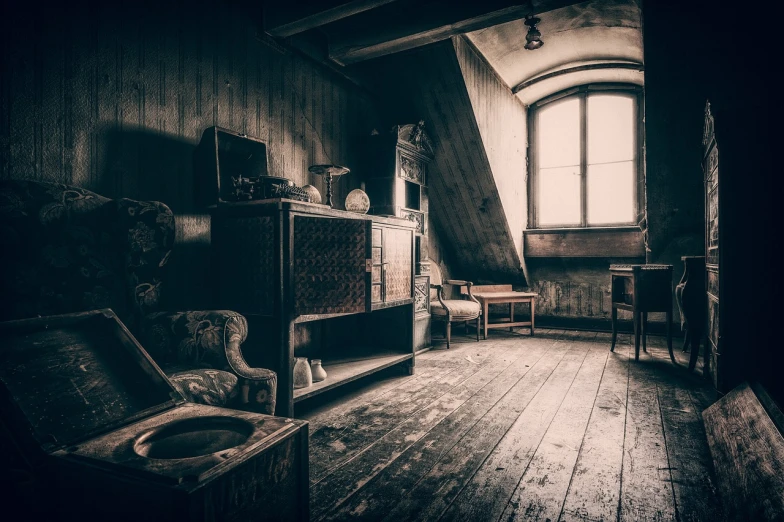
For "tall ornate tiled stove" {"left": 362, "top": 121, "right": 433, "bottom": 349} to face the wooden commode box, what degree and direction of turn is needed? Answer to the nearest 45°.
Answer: approximately 45° to its right

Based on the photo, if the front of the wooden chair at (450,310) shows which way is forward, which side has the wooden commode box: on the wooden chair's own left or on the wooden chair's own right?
on the wooden chair's own right

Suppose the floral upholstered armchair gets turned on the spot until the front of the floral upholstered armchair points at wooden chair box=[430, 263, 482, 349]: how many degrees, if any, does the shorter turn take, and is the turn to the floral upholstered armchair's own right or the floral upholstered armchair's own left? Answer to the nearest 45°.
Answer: approximately 90° to the floral upholstered armchair's own left

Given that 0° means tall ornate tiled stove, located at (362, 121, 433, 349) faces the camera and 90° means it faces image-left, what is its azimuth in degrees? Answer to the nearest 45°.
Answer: approximately 315°

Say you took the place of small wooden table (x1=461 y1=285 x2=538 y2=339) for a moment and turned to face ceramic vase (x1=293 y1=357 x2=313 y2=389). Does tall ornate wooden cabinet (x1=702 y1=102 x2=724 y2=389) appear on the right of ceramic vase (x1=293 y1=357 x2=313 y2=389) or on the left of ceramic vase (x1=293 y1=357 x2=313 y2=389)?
left

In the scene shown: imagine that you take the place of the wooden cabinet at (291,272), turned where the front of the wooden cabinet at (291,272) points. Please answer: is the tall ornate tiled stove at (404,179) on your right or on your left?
on your left

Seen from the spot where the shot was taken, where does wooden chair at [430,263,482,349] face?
facing the viewer and to the right of the viewer

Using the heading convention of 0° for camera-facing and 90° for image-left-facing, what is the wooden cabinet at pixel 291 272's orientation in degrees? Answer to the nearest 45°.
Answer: approximately 315°

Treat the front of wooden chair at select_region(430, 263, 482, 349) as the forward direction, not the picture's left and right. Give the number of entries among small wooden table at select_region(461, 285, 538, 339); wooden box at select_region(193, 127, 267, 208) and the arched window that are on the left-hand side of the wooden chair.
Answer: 2

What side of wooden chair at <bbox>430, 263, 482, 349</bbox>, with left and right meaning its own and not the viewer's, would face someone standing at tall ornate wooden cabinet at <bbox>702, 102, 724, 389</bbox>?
front

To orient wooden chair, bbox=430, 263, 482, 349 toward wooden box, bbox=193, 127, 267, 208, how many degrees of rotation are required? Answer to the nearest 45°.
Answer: approximately 90° to its right

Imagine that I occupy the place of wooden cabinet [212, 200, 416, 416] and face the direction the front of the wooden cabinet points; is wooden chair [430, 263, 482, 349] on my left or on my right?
on my left

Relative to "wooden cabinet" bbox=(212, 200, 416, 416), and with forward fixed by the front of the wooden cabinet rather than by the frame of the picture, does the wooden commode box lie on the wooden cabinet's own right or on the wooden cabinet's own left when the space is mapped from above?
on the wooden cabinet's own right
